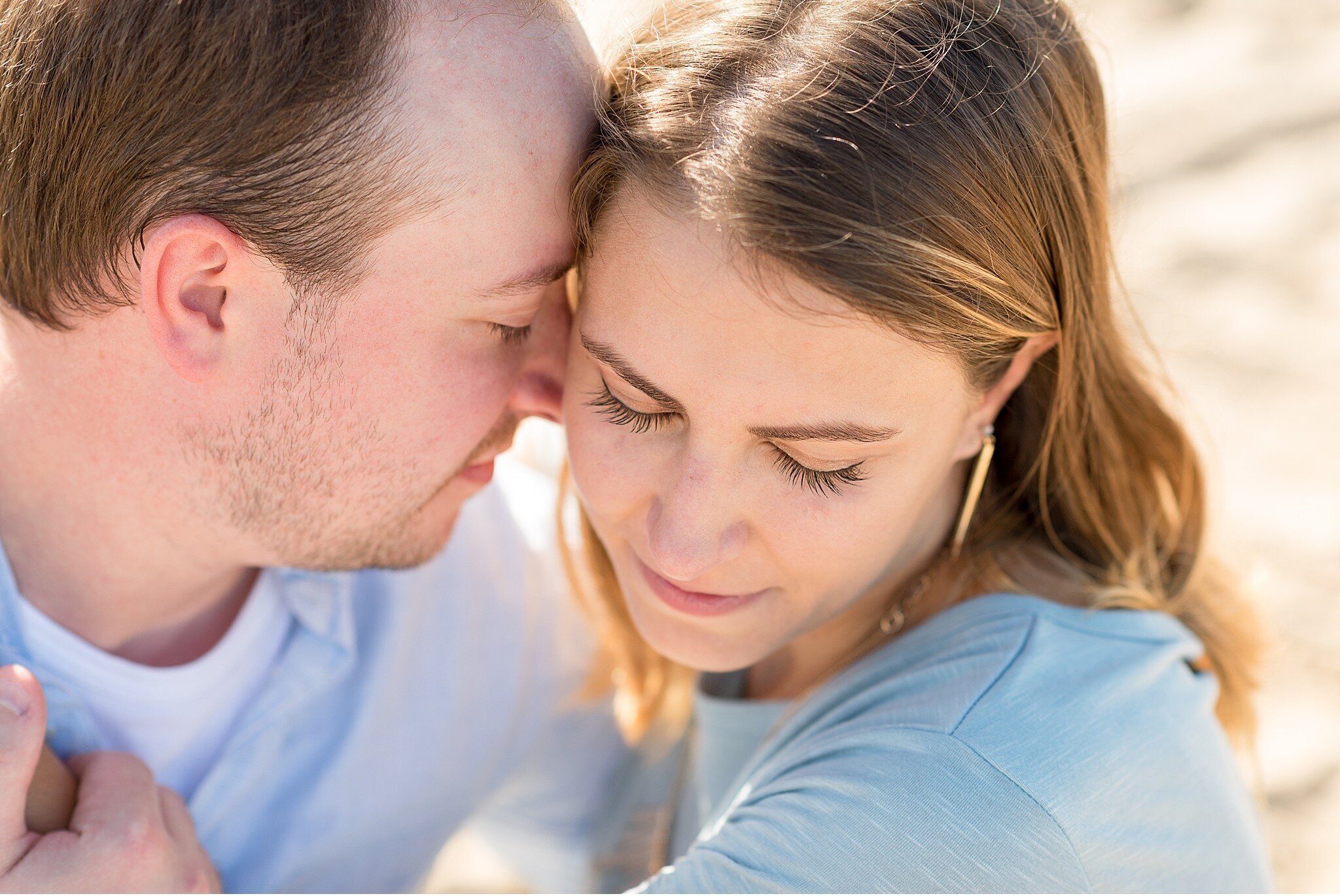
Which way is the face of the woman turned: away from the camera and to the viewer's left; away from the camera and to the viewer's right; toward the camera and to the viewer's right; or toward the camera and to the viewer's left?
toward the camera and to the viewer's left

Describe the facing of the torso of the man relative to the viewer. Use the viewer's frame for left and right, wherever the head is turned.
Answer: facing the viewer and to the right of the viewer

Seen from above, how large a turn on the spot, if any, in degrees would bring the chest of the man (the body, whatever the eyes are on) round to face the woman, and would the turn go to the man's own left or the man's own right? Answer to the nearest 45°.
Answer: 0° — they already face them

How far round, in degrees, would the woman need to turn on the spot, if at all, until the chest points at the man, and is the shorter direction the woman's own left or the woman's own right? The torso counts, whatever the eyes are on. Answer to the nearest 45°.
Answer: approximately 45° to the woman's own right

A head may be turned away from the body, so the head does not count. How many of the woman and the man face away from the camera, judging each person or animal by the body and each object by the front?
0

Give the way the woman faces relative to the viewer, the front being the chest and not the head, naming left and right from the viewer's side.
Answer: facing the viewer and to the left of the viewer
